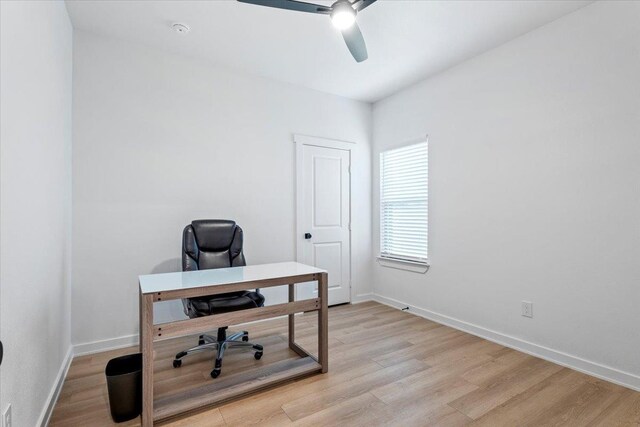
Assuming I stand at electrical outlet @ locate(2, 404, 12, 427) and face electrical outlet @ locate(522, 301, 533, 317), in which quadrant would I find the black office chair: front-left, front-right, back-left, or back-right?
front-left

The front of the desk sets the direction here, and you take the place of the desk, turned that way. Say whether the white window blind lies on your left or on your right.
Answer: on your right

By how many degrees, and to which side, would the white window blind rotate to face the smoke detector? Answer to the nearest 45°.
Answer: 0° — it already faces it

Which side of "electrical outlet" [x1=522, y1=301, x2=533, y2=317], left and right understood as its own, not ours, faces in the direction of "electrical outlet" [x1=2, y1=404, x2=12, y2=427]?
front

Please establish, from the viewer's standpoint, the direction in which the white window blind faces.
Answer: facing the viewer and to the left of the viewer

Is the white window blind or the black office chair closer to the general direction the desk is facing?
the black office chair

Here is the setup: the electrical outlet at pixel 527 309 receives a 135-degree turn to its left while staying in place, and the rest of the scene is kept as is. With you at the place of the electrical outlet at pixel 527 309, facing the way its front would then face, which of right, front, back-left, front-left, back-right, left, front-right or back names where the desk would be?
back-right

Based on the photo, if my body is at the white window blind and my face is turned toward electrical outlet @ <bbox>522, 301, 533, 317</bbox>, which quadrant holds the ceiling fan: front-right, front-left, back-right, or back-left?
front-right
